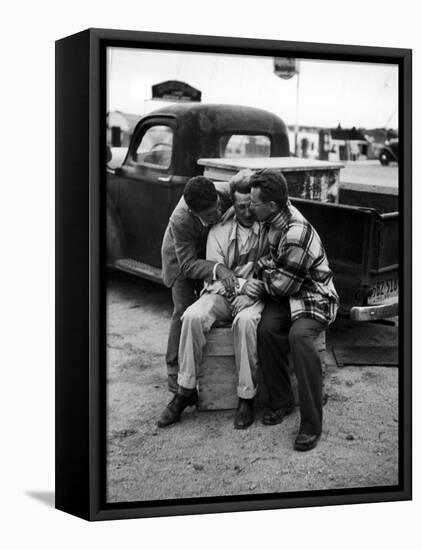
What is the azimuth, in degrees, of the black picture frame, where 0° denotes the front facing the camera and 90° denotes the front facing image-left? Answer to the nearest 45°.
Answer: approximately 315°
